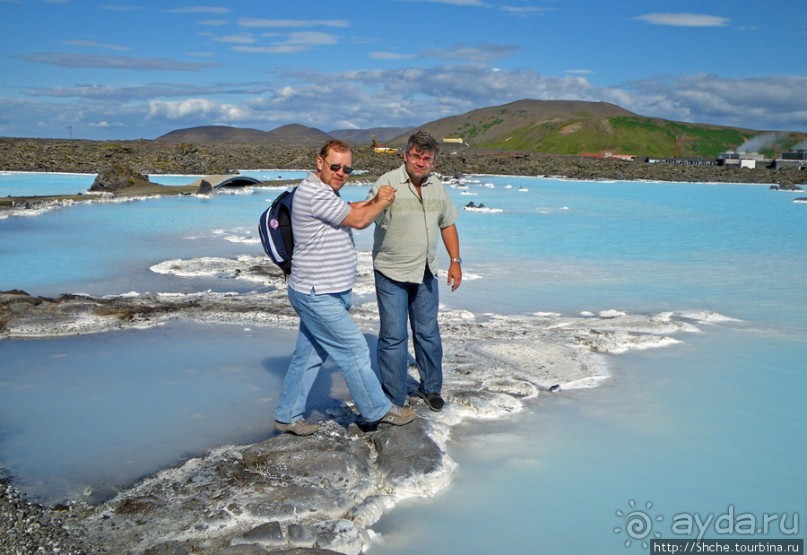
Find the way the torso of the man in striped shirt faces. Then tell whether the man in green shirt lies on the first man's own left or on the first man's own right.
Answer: on the first man's own left

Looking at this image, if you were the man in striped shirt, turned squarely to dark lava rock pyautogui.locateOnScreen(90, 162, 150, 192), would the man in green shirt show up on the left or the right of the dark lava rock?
right

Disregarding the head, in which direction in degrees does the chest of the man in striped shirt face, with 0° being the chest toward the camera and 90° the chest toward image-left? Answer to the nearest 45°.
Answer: approximately 270°

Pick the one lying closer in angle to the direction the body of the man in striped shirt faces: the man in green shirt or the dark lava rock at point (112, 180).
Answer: the man in green shirt
